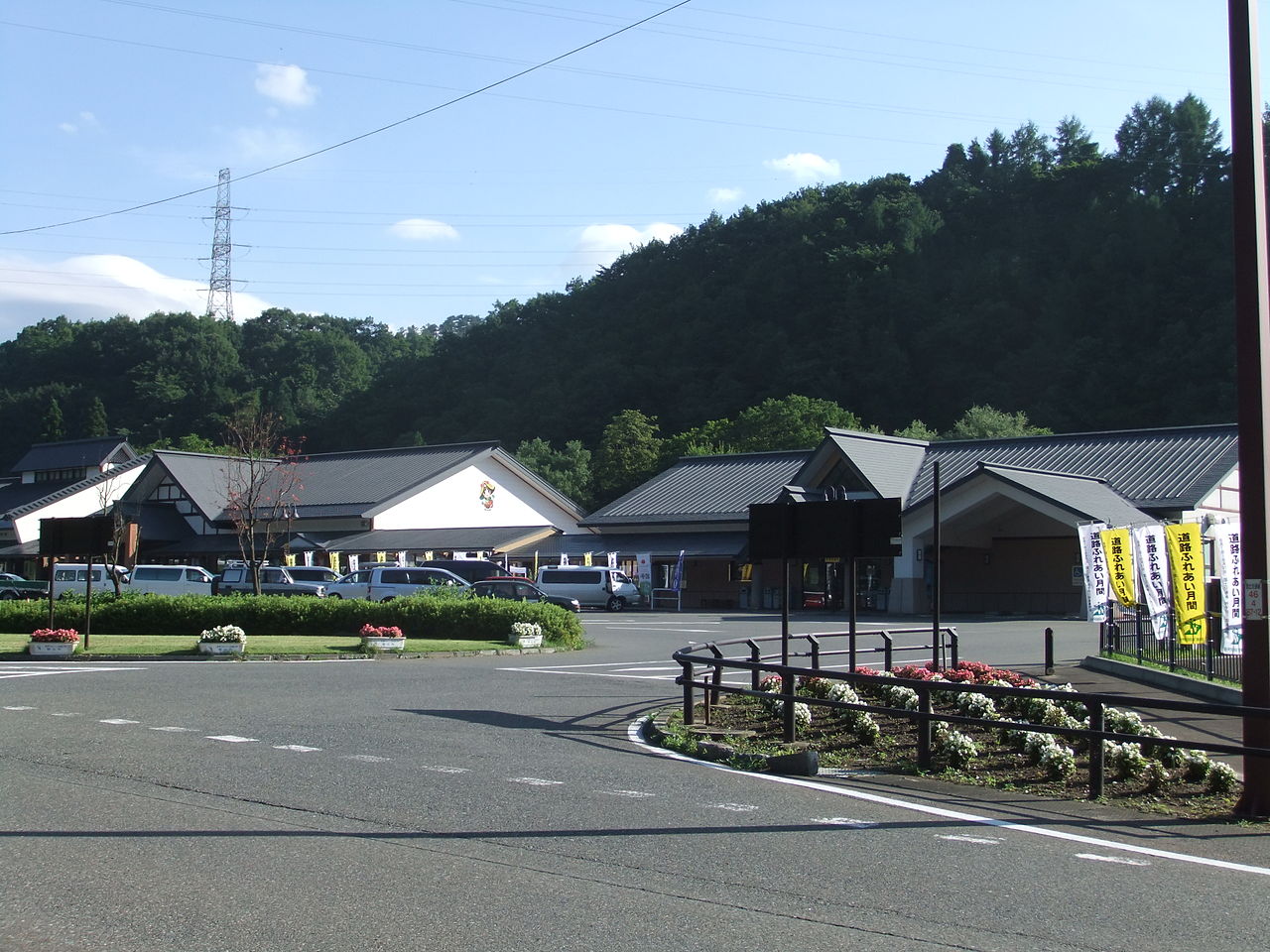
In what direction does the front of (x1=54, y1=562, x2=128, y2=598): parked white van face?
to the viewer's right

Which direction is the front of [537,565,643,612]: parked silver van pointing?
to the viewer's right

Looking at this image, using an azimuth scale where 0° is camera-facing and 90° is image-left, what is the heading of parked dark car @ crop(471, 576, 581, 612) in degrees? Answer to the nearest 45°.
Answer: approximately 270°

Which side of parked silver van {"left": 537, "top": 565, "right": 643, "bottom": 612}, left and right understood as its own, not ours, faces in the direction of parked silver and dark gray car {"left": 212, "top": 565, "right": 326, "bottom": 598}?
back
